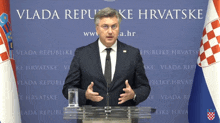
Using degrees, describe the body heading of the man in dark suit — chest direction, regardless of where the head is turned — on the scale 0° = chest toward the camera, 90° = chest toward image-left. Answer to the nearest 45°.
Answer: approximately 0°

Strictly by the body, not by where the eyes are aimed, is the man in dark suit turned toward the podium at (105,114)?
yes

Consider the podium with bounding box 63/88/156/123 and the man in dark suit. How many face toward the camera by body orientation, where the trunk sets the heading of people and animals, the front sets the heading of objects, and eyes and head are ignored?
2

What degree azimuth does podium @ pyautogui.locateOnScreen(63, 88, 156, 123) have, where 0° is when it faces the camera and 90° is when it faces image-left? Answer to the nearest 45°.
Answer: approximately 0°

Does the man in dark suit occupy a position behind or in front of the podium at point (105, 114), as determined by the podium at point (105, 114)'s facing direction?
behind
